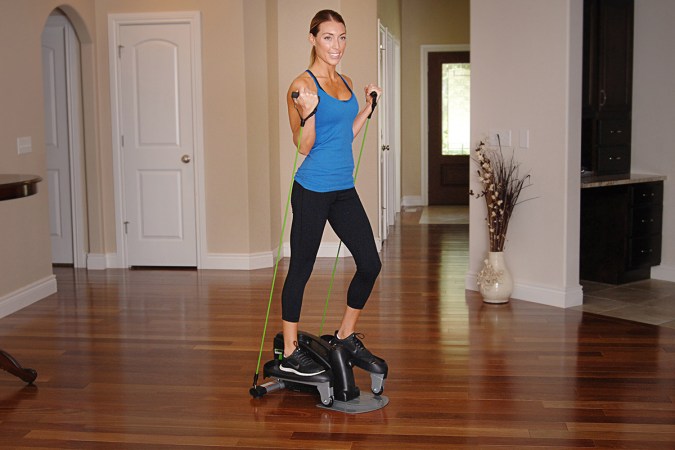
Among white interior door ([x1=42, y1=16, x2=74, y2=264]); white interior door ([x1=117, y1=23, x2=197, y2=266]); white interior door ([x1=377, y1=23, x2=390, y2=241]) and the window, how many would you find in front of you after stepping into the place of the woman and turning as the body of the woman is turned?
0

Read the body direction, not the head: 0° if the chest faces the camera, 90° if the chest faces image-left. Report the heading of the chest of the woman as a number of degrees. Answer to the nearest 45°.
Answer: approximately 315°

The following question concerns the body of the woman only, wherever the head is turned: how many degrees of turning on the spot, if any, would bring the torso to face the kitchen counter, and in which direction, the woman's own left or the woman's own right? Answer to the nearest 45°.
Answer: approximately 90° to the woman's own left

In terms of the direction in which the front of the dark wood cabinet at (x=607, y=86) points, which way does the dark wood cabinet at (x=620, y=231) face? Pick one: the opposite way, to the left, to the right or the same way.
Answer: the same way

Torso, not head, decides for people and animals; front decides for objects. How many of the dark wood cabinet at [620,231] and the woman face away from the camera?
0

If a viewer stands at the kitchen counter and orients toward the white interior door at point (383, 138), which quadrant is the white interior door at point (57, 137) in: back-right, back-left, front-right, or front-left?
front-left

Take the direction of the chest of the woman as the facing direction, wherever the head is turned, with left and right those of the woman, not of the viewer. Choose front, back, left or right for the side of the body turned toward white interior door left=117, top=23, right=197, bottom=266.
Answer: back

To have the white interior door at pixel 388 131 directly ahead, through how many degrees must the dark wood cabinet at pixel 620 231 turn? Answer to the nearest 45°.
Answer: approximately 180°

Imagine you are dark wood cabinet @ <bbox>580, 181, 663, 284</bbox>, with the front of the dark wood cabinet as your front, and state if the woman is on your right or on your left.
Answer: on your right

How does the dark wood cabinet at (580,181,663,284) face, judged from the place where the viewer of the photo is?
facing the viewer and to the right of the viewer

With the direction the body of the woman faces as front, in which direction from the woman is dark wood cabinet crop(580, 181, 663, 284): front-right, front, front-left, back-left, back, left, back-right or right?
left

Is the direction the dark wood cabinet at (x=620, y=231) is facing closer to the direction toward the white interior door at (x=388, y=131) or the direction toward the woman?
the woman

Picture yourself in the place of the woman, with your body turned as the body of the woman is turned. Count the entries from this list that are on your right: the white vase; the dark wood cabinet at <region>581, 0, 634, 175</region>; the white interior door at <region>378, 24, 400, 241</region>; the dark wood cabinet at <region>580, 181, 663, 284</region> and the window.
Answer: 0

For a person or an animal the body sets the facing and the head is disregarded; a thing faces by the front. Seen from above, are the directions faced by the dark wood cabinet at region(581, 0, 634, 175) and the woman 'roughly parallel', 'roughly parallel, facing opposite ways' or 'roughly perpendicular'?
roughly parallel

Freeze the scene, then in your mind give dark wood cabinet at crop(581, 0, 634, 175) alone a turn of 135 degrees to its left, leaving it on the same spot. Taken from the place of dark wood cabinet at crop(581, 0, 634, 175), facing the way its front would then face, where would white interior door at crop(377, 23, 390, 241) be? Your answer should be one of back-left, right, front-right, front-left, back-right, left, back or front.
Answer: front-left
